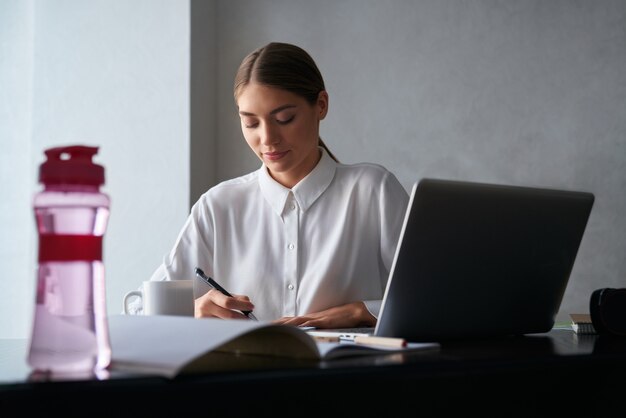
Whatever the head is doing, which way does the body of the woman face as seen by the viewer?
toward the camera

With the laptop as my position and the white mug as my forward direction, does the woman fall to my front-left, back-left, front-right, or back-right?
front-right

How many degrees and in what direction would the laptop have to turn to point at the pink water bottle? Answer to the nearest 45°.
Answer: approximately 90° to its left

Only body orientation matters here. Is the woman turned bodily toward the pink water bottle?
yes

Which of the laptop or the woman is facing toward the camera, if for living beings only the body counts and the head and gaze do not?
the woman

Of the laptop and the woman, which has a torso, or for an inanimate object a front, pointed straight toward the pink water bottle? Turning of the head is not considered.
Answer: the woman

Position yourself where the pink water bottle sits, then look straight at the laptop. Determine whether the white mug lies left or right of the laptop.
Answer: left

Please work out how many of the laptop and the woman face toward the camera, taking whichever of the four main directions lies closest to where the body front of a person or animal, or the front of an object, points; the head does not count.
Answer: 1

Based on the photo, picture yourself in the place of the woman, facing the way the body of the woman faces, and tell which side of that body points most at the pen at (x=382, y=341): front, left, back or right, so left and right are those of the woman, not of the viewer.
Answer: front

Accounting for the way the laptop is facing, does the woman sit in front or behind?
in front

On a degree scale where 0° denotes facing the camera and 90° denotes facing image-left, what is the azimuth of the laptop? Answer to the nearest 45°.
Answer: approximately 135°

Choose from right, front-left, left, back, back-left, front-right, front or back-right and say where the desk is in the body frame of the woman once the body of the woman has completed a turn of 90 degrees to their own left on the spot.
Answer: right

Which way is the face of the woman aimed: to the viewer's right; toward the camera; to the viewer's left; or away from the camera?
toward the camera

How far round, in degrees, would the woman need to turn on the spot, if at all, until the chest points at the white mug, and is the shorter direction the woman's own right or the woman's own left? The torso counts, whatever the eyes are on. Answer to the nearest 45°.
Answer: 0° — they already face it

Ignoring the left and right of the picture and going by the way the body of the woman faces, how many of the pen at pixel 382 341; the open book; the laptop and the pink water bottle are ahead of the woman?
4
